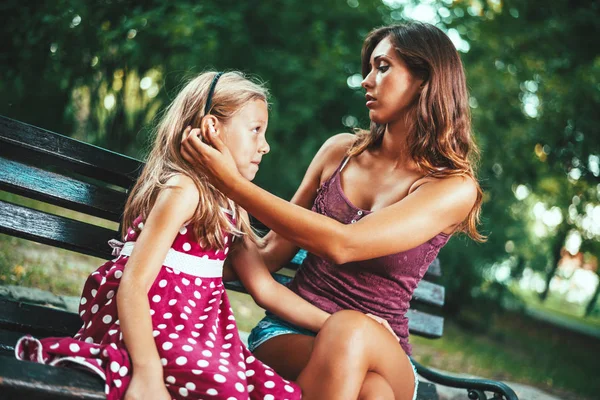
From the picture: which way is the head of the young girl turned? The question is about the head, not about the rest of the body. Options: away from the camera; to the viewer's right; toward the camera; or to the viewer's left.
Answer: to the viewer's right

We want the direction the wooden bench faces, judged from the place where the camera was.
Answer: facing the viewer and to the right of the viewer

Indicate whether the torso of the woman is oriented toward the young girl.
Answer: yes

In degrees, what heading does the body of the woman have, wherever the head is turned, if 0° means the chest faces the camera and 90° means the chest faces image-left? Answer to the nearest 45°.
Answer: approximately 45°
